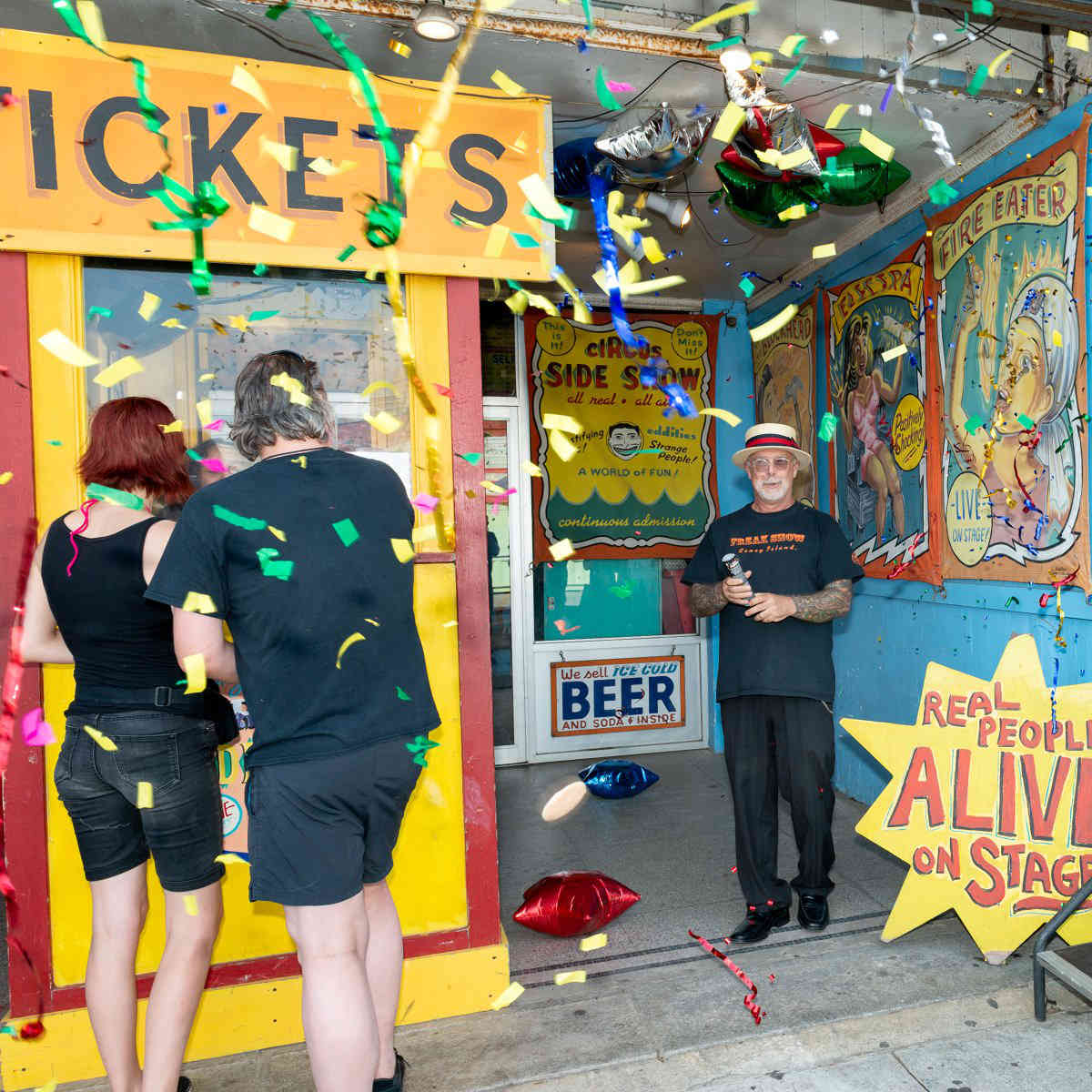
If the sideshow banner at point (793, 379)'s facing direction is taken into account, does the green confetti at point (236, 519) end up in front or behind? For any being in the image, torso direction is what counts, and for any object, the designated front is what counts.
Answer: in front

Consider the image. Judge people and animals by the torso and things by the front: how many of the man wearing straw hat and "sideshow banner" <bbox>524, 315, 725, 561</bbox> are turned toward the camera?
2

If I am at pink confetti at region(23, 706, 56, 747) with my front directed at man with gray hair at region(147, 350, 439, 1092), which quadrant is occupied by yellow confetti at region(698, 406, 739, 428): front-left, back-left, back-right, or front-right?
front-left

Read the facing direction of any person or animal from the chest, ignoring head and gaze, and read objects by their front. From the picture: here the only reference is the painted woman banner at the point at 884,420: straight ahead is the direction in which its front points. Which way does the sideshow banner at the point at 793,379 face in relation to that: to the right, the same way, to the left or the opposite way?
the same way

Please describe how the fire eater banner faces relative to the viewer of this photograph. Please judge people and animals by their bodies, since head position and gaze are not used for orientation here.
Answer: facing the viewer and to the left of the viewer

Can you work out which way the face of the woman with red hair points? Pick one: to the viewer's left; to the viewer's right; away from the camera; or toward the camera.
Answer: away from the camera

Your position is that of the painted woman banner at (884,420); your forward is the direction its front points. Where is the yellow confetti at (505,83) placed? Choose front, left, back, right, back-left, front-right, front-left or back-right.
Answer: front

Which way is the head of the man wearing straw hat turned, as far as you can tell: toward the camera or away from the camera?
toward the camera

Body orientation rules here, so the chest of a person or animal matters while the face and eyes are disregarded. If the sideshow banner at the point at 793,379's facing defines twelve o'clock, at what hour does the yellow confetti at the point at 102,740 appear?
The yellow confetti is roughly at 11 o'clock from the sideshow banner.

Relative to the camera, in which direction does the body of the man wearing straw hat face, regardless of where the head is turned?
toward the camera

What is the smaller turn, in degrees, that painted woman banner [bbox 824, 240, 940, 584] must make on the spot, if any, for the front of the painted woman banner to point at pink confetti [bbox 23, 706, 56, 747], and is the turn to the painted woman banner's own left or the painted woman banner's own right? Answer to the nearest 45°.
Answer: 0° — it already faces it

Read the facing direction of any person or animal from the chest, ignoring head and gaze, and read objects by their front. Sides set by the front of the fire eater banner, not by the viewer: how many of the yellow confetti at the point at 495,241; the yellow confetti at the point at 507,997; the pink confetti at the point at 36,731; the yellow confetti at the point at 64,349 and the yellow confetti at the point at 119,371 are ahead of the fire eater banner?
5
